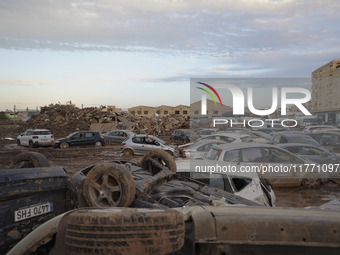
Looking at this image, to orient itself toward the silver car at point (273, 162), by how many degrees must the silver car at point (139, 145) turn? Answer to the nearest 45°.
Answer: approximately 45° to its right

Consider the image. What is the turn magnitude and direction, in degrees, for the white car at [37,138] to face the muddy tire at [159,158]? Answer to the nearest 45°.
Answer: approximately 135° to its left

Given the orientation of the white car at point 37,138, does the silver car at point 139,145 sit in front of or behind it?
behind

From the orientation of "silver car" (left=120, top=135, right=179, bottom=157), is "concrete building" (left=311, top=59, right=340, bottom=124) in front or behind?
in front

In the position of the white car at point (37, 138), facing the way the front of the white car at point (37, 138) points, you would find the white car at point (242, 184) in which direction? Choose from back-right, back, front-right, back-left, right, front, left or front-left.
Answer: back-left

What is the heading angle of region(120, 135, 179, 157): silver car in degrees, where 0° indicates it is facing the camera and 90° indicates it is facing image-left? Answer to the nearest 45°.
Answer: approximately 270°

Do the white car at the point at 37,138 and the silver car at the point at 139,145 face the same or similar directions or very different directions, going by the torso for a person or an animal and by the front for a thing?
very different directions

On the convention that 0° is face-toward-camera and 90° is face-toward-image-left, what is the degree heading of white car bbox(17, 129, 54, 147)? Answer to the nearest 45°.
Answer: approximately 135°

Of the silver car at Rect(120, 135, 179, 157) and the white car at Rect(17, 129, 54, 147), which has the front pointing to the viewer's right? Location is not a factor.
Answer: the silver car at Rect(120, 135, 179, 157)

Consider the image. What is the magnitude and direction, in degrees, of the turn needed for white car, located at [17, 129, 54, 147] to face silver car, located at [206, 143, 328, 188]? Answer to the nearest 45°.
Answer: approximately 135° to its left

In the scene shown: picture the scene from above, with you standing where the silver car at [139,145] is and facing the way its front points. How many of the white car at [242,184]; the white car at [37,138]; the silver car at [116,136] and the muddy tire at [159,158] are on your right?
2

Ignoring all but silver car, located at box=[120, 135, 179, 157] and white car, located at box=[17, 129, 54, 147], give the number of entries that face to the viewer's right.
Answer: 1
